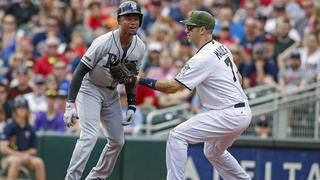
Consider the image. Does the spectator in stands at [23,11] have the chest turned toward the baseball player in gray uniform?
yes

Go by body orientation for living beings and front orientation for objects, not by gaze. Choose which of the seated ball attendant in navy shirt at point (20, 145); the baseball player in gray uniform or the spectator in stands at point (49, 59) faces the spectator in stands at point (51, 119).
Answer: the spectator in stands at point (49, 59)

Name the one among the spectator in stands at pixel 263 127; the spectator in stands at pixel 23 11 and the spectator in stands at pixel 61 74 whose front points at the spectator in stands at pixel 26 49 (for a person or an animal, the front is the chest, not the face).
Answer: the spectator in stands at pixel 23 11

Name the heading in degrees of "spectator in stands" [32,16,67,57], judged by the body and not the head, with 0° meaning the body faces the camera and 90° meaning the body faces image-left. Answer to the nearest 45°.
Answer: approximately 0°

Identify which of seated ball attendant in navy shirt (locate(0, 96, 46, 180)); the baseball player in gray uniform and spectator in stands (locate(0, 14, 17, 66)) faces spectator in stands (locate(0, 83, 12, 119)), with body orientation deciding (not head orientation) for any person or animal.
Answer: spectator in stands (locate(0, 14, 17, 66))

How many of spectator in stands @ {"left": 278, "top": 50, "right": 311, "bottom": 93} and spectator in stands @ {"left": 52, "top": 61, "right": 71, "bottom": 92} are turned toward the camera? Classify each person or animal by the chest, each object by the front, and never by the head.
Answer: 2

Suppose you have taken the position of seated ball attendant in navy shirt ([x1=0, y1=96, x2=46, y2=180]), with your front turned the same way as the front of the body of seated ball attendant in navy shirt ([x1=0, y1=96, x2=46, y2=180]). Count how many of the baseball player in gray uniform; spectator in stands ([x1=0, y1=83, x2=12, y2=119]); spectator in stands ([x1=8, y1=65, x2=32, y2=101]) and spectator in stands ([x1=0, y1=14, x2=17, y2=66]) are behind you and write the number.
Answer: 3

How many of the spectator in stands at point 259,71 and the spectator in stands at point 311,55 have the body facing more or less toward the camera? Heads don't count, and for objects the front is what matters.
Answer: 2

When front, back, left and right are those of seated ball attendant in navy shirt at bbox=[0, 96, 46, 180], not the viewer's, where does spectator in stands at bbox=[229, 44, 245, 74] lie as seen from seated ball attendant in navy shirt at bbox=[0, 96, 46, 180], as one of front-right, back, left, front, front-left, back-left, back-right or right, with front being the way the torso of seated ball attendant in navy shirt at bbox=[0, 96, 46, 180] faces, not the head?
left
